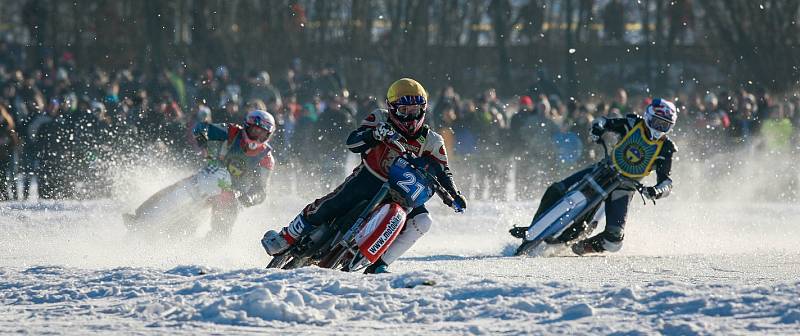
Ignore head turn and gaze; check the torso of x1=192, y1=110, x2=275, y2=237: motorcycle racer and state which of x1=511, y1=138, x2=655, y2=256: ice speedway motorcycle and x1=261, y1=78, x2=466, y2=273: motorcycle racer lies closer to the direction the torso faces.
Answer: the motorcycle racer

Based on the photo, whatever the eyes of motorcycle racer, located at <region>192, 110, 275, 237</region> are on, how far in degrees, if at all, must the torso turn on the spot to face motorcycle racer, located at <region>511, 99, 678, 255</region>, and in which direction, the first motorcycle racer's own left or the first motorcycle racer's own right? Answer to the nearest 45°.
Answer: approximately 90° to the first motorcycle racer's own left

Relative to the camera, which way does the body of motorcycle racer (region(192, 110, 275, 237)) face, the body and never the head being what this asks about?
toward the camera

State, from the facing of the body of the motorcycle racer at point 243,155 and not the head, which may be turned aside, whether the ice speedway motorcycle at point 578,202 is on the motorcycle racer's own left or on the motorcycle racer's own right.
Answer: on the motorcycle racer's own left

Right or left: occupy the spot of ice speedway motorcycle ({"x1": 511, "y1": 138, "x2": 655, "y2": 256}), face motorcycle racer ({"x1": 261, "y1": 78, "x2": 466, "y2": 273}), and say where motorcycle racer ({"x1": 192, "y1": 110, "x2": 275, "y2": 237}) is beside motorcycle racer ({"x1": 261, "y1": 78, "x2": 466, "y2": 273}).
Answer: right
